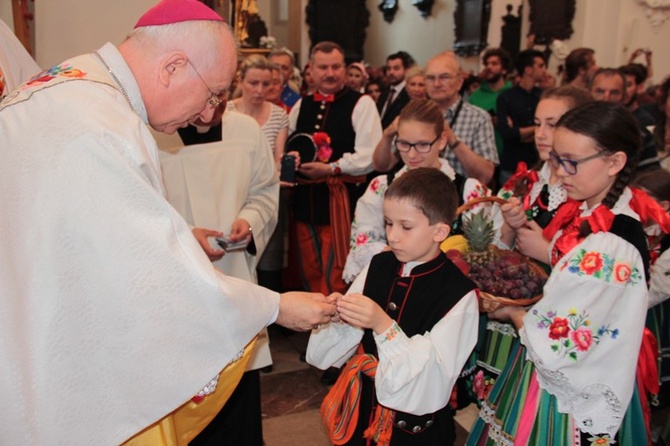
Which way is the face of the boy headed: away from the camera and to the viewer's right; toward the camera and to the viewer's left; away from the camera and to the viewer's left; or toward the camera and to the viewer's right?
toward the camera and to the viewer's left

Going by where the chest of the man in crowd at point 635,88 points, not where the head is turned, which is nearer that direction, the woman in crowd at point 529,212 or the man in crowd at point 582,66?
the woman in crowd

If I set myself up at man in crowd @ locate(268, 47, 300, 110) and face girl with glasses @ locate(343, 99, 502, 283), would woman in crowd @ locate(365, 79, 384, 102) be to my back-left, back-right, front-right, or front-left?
back-left

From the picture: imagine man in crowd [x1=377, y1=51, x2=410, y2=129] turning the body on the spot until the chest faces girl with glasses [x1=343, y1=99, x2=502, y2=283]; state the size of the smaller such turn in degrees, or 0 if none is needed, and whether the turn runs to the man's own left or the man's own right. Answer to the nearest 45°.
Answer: approximately 45° to the man's own left

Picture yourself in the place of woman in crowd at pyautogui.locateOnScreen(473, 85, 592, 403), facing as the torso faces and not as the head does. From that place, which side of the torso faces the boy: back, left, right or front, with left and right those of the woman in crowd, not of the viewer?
front

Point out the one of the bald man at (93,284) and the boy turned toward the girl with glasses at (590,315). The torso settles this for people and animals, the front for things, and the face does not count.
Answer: the bald man

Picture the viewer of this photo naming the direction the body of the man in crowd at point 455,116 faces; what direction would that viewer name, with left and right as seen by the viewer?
facing the viewer and to the left of the viewer

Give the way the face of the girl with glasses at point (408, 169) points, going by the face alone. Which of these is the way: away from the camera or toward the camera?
toward the camera

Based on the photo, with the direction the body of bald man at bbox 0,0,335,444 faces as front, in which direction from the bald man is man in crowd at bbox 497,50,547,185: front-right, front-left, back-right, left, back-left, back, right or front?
front-left

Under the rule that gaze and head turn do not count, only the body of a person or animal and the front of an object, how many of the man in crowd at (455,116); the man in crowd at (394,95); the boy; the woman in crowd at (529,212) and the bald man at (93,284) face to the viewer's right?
1

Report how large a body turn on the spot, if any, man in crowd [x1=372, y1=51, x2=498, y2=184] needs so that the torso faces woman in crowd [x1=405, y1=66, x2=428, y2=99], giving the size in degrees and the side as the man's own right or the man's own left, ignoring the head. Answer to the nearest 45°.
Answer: approximately 135° to the man's own right

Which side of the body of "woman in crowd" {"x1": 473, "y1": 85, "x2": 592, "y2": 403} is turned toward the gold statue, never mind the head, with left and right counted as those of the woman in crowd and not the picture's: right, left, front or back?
right

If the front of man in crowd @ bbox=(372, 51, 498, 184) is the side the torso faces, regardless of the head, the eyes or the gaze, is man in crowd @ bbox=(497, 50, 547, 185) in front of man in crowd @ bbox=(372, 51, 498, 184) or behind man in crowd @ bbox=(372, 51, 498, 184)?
behind

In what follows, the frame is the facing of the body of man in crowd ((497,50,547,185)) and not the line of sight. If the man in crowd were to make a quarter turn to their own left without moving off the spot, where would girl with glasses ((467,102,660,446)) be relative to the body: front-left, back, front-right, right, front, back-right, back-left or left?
back-right

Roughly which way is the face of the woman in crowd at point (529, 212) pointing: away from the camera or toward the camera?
toward the camera

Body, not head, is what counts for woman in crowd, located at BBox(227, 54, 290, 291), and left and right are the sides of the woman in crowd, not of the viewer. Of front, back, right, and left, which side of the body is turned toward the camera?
front
